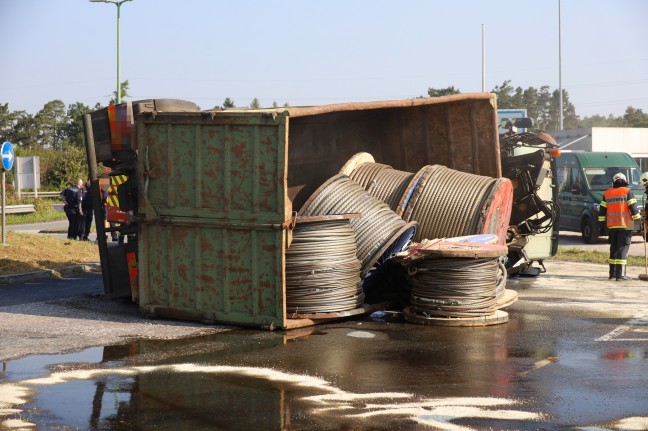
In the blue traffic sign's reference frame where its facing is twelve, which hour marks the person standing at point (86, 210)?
The person standing is roughly at 8 o'clock from the blue traffic sign.

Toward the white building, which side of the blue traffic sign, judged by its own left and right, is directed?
left

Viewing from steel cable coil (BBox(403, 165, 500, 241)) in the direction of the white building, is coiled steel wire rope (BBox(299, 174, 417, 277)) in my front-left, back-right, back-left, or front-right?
back-left

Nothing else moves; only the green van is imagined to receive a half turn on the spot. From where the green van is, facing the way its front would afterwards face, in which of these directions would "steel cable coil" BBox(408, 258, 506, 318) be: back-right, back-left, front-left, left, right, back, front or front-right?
back-left

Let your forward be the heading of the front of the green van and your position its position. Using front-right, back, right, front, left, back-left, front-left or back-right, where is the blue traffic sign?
right

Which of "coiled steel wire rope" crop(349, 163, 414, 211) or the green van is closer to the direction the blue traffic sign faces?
the coiled steel wire rope

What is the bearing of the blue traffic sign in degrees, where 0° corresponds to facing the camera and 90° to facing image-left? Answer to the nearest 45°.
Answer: approximately 315°

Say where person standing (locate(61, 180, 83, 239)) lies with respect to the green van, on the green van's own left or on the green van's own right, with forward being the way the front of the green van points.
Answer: on the green van's own right

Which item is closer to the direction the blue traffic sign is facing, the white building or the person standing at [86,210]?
the white building

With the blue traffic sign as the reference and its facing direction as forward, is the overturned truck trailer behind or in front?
in front

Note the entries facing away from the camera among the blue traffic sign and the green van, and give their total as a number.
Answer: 0

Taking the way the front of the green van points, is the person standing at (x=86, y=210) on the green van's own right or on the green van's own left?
on the green van's own right

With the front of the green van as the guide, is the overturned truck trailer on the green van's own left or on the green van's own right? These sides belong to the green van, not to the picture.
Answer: on the green van's own right

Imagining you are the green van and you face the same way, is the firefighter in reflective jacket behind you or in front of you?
in front

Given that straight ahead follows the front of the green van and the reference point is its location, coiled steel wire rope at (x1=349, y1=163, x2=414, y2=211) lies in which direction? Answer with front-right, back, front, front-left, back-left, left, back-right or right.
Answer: front-right

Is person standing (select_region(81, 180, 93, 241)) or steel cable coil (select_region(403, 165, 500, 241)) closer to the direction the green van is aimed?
the steel cable coil
